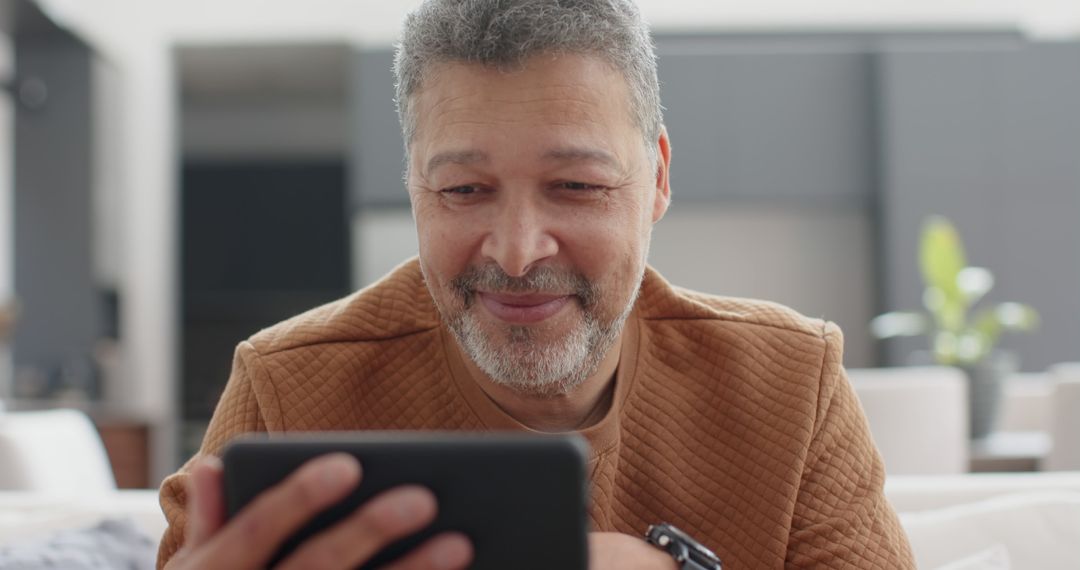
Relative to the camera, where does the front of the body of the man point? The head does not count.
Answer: toward the camera

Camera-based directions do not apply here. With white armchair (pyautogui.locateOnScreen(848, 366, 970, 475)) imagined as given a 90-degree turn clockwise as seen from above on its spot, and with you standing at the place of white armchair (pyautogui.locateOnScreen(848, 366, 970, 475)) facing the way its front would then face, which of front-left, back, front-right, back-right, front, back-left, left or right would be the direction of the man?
right

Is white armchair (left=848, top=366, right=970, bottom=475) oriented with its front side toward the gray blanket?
no

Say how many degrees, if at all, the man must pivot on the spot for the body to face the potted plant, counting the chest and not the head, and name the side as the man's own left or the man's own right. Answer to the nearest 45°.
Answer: approximately 135° to the man's own left
